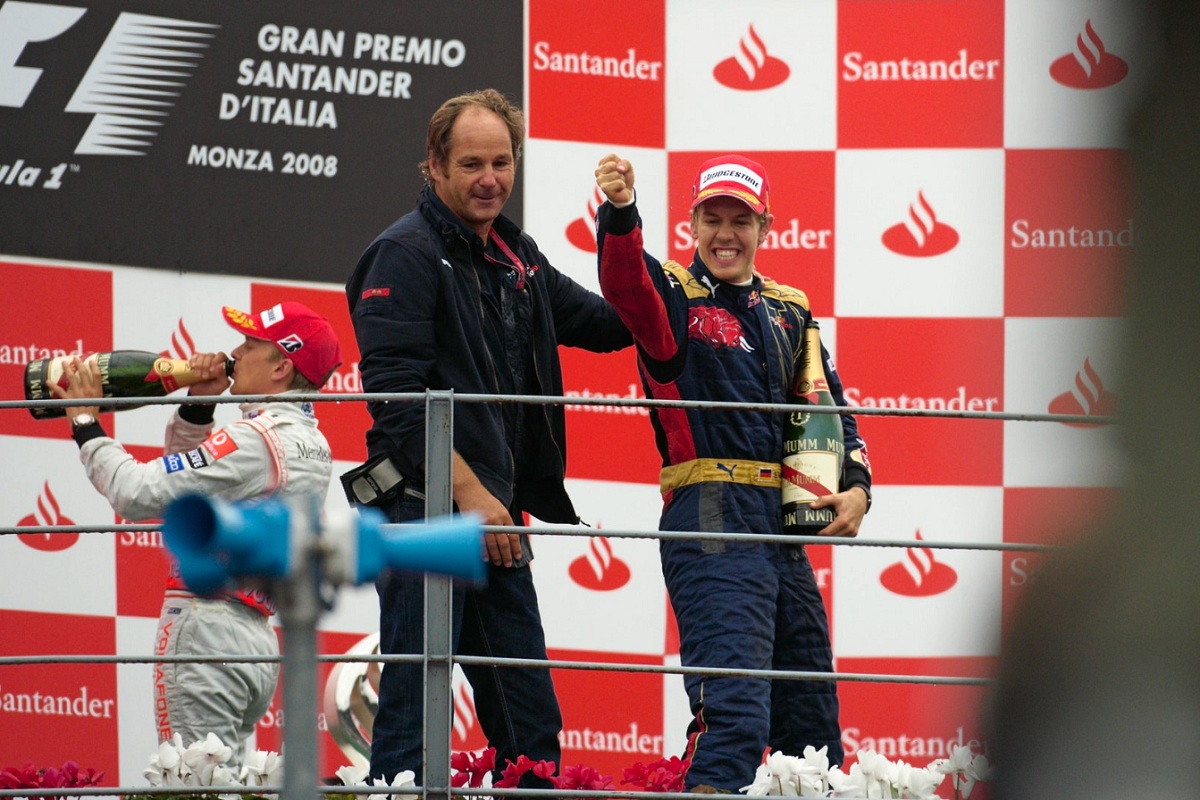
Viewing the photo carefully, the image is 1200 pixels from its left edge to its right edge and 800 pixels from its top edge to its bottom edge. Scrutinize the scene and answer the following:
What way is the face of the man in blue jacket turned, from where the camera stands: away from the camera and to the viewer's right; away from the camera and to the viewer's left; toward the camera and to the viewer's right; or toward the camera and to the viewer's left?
toward the camera and to the viewer's right

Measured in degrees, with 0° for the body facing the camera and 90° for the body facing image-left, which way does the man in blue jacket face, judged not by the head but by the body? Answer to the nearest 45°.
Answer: approximately 315°

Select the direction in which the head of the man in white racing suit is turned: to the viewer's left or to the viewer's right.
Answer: to the viewer's left
